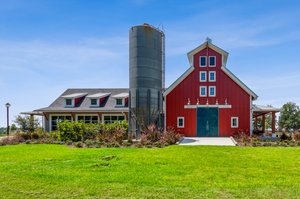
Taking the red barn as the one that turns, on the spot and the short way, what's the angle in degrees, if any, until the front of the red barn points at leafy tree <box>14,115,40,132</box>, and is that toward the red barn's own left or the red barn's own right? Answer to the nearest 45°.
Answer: approximately 90° to the red barn's own right

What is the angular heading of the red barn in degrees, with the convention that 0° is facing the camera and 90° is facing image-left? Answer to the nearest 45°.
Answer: approximately 0°

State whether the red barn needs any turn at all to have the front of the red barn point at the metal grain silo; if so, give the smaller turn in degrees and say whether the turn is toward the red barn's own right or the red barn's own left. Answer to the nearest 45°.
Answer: approximately 45° to the red barn's own right
